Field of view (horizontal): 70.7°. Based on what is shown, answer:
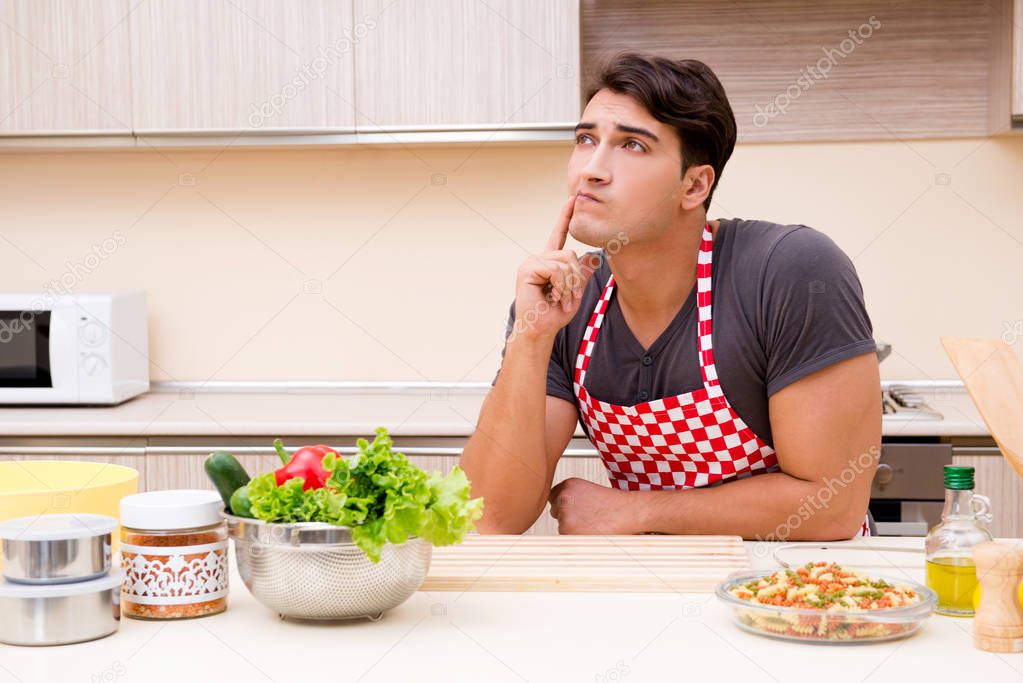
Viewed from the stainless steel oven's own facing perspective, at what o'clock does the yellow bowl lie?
The yellow bowl is roughly at 1 o'clock from the stainless steel oven.

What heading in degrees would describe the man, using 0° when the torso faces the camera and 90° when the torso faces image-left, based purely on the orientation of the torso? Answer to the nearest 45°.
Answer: approximately 45°

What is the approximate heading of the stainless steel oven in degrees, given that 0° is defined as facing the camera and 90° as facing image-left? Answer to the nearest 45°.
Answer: approximately 0°

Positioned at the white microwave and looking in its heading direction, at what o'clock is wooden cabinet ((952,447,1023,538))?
The wooden cabinet is roughly at 10 o'clock from the white microwave.

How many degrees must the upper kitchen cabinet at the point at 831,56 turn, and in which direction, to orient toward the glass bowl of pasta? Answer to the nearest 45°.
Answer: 0° — it already faces it

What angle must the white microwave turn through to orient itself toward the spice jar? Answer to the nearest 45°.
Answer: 0° — it already faces it
